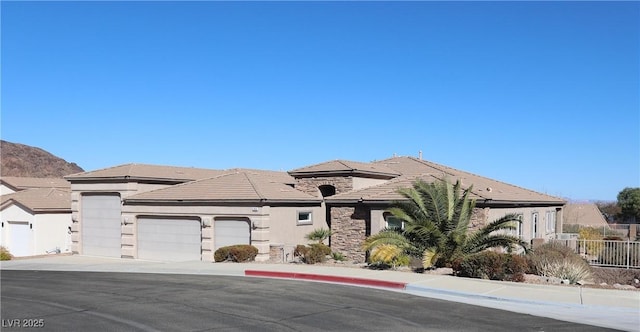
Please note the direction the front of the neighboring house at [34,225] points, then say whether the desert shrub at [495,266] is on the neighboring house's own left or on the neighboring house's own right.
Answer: on the neighboring house's own left

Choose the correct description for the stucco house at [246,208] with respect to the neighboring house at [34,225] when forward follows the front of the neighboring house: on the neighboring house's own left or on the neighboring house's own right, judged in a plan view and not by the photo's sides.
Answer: on the neighboring house's own left

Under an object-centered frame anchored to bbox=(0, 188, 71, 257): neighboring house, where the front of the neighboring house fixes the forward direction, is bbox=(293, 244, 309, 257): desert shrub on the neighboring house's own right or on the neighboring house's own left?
on the neighboring house's own left

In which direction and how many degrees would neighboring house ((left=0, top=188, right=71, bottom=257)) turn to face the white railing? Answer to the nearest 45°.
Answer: approximately 90° to its left

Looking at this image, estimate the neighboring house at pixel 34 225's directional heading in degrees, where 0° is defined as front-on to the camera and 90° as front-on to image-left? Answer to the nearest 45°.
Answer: approximately 45°

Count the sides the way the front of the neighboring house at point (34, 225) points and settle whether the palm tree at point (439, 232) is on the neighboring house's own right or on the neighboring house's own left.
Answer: on the neighboring house's own left
